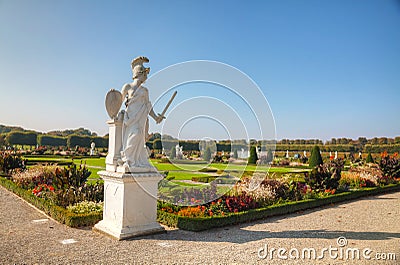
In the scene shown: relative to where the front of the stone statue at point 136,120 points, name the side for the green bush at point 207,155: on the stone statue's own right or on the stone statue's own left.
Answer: on the stone statue's own left

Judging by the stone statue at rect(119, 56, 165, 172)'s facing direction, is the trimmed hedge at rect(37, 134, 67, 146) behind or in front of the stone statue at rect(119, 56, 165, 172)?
behind

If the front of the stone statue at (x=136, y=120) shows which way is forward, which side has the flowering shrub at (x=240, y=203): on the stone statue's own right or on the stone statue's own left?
on the stone statue's own left

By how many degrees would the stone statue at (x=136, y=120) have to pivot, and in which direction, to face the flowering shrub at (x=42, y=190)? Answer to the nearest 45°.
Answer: approximately 180°

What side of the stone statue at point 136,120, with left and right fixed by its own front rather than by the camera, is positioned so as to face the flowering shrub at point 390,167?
front

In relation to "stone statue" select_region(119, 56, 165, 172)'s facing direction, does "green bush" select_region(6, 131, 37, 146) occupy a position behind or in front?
behind

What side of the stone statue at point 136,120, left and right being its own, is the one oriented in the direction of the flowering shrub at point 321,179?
front

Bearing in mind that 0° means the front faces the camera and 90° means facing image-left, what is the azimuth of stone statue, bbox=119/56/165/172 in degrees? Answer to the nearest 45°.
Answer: approximately 315°
